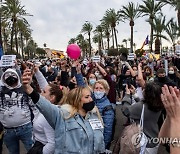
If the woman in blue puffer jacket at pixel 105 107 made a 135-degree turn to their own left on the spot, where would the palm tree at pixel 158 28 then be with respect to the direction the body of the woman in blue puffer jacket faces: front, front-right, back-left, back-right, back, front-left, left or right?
left

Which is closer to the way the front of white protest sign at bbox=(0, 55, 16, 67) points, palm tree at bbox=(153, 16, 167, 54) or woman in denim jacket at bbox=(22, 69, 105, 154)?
the woman in denim jacket

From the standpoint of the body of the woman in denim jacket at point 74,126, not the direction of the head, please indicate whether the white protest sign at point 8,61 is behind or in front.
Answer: behind

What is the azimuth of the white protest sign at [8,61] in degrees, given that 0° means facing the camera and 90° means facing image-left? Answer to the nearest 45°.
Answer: approximately 0°

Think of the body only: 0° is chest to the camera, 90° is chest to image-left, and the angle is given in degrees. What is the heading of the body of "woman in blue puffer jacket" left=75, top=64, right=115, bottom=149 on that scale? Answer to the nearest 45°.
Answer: approximately 45°

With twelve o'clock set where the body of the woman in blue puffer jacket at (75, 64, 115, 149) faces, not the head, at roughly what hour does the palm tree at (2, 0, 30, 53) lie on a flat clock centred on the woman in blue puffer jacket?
The palm tree is roughly at 4 o'clock from the woman in blue puffer jacket.

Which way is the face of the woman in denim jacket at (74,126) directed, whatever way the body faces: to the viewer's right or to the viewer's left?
to the viewer's right

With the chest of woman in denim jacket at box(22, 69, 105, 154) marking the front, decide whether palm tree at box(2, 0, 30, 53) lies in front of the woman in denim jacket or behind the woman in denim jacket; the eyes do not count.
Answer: behind

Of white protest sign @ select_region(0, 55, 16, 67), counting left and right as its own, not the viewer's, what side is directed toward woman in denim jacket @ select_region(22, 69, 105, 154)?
front

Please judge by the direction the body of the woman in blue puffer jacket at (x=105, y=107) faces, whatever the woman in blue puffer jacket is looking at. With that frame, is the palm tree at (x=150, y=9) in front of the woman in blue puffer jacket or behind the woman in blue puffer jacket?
behind

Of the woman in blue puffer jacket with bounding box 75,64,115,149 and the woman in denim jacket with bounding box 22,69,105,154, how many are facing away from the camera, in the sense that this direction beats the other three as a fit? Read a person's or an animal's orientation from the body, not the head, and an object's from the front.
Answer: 0

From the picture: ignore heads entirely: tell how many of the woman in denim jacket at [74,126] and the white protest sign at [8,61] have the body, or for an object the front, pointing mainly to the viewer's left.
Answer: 0

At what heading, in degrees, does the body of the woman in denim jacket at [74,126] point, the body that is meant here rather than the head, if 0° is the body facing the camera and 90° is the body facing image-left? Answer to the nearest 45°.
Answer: approximately 315°
